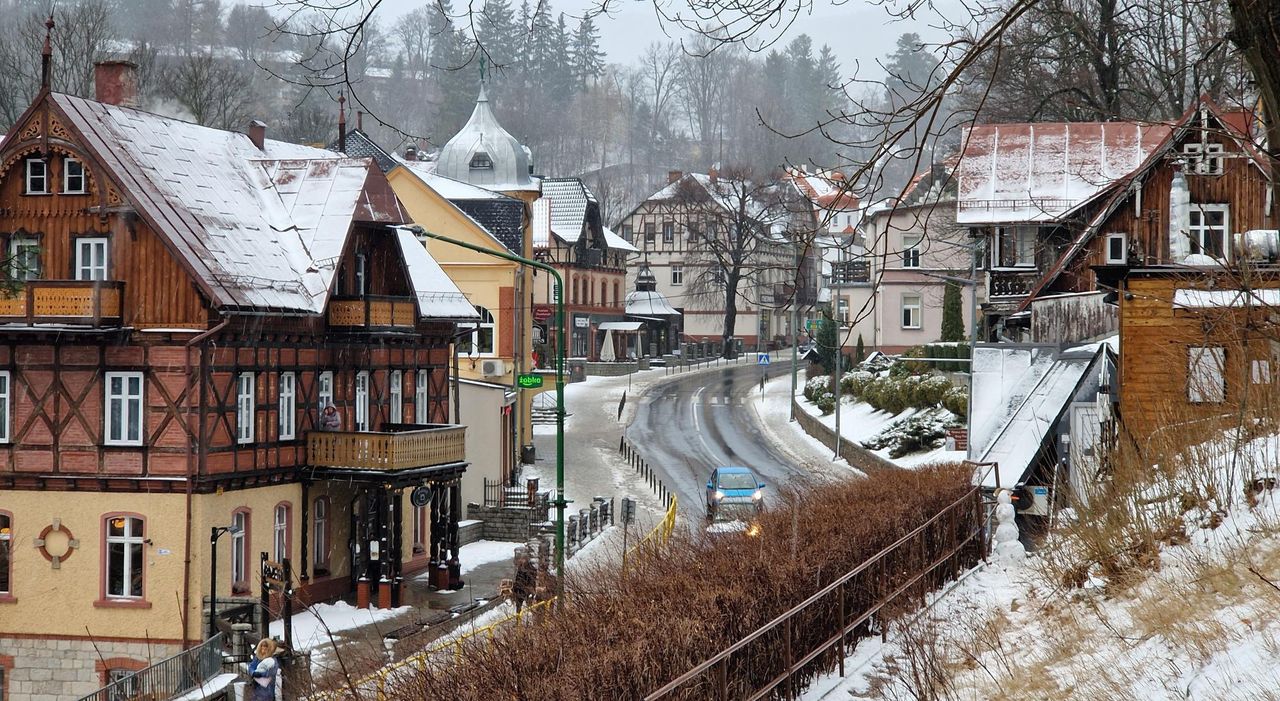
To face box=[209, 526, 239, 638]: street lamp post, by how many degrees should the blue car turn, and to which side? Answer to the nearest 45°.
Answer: approximately 45° to its right

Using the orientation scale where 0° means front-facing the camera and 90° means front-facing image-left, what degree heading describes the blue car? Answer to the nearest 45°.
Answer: approximately 0°

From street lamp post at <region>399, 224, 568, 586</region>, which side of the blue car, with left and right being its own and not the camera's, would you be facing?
front

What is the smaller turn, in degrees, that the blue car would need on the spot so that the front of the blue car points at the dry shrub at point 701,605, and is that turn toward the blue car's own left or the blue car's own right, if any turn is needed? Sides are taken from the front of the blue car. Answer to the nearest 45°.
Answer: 0° — it already faces it

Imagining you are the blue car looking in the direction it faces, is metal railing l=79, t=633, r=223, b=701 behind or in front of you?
in front
